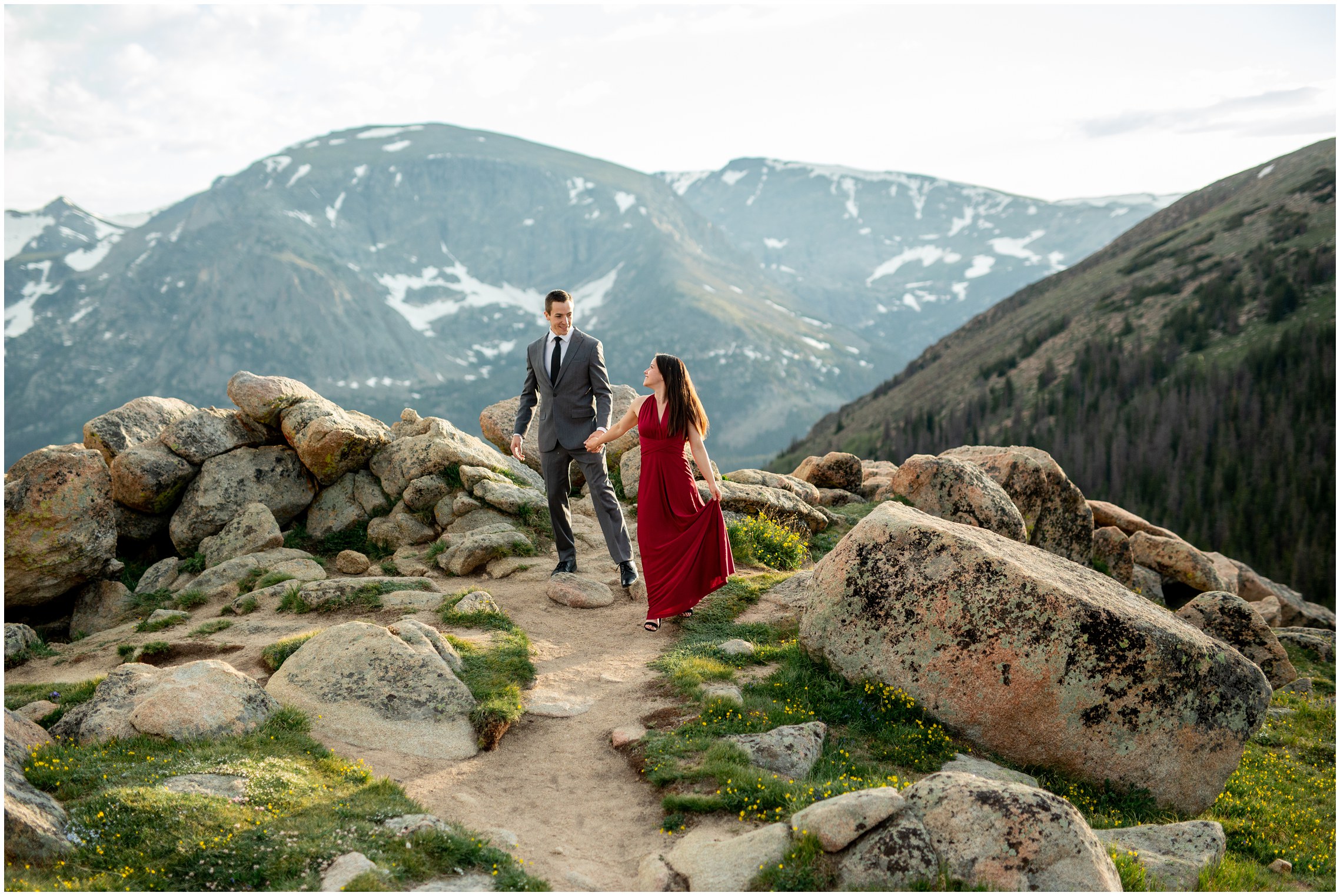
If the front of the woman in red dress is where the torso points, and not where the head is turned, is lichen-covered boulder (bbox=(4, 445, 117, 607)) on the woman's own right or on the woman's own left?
on the woman's own right

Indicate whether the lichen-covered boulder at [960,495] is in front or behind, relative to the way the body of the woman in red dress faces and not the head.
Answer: behind

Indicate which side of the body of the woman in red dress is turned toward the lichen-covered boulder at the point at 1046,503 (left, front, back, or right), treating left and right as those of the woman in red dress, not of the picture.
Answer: back

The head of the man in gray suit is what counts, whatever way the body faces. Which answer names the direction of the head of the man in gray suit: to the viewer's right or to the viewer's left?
to the viewer's right

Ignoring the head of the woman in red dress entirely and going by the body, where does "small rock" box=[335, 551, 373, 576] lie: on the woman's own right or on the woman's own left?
on the woman's own right

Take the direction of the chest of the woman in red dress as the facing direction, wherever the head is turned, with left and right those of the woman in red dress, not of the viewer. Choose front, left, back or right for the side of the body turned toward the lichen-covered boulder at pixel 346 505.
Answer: right

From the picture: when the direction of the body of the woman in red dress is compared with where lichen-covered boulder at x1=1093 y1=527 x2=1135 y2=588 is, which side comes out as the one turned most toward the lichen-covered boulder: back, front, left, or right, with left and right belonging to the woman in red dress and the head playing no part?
back

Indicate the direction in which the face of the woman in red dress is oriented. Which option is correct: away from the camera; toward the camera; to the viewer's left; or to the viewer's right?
to the viewer's left

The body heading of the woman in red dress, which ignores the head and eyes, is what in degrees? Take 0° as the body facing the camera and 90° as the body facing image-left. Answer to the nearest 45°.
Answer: approximately 45°
